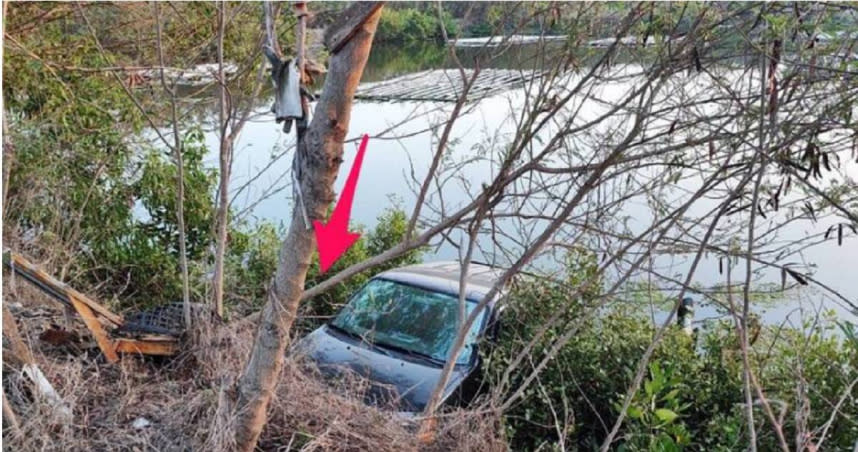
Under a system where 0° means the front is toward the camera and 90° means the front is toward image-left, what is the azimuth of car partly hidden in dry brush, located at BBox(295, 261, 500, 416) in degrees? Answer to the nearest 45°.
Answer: approximately 45°

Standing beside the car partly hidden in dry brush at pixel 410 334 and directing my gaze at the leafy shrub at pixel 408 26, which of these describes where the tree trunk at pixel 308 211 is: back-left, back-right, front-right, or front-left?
back-left

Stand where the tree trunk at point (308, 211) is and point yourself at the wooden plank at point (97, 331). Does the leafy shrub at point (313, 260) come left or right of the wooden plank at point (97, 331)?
right

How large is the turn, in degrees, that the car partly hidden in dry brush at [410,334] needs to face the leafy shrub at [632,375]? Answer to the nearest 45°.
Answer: approximately 135° to its left

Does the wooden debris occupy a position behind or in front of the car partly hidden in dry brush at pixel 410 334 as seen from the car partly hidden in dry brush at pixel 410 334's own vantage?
in front

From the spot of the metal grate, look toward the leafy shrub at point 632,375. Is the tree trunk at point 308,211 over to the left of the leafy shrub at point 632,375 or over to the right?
right
